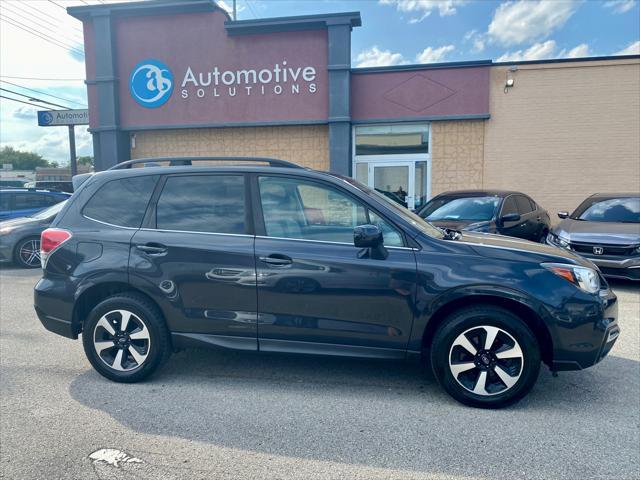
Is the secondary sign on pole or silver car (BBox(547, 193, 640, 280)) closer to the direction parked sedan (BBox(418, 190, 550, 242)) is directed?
the secondary sign on pole

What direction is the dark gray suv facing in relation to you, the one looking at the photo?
facing to the right of the viewer

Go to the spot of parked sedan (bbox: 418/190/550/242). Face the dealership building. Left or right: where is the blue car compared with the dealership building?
left

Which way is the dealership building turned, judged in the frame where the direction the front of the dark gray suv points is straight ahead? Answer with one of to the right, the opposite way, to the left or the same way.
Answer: to the right

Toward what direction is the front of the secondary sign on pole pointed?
toward the camera

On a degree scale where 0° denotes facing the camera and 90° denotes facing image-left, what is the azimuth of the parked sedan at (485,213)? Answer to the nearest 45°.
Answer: approximately 45°

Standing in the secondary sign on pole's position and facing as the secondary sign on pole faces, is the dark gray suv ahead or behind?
ahead

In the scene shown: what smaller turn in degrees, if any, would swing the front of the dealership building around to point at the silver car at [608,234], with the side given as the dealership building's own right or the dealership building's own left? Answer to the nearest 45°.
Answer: approximately 45° to the dealership building's own left

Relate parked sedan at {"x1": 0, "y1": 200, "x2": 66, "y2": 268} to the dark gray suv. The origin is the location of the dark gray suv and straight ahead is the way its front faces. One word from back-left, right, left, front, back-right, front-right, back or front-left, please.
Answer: back-left

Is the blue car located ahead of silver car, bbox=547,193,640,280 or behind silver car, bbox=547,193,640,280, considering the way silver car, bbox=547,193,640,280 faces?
ahead

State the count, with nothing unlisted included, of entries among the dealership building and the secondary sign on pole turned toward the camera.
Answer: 2

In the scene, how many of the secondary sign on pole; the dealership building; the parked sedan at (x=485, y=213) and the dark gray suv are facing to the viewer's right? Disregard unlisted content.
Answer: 1

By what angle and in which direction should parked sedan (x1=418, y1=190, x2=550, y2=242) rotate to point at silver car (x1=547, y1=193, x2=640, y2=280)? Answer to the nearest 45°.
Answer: approximately 135° to its left

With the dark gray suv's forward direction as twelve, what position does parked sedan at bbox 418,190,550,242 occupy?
The parked sedan is roughly at 10 o'clock from the dark gray suv.
